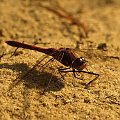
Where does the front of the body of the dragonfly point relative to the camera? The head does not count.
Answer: to the viewer's right
